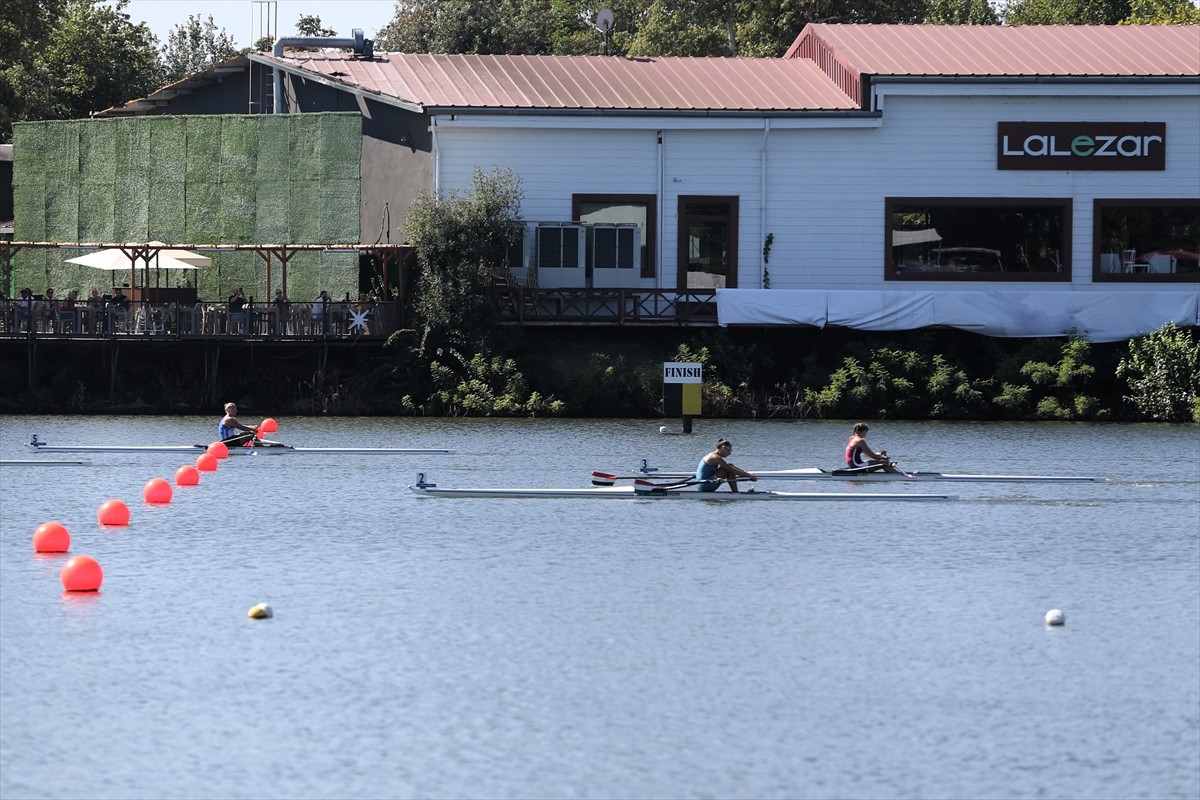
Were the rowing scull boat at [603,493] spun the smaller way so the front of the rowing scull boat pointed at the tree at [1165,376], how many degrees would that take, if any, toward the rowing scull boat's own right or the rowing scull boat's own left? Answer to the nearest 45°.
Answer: approximately 135° to the rowing scull boat's own right

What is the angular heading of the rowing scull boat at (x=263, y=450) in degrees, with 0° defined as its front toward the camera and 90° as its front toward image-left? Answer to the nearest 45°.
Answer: approximately 90°

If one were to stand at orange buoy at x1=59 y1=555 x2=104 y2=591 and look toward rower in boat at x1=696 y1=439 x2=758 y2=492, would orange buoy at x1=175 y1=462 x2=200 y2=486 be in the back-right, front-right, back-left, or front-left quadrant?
front-left

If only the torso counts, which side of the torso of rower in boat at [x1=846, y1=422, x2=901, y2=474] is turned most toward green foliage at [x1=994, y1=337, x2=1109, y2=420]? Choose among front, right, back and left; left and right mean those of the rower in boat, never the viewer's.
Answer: left

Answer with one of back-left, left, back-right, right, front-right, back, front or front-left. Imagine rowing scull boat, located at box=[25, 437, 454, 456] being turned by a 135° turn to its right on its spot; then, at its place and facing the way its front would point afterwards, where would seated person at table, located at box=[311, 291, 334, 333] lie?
front-left

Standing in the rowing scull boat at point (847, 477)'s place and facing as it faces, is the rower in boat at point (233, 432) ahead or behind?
ahead

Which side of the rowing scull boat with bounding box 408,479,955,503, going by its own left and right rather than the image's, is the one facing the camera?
left

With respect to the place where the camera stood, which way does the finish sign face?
facing the viewer

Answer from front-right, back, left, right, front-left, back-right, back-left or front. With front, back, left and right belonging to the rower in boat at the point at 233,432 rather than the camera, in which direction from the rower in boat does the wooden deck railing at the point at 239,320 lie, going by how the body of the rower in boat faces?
left

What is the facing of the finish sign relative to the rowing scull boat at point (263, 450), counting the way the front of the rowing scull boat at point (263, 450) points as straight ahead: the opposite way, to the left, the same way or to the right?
to the left

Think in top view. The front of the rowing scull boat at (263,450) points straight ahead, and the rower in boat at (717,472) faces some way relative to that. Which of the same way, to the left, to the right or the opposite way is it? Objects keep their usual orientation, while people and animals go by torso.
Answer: the opposite way

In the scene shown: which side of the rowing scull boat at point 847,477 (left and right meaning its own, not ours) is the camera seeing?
left

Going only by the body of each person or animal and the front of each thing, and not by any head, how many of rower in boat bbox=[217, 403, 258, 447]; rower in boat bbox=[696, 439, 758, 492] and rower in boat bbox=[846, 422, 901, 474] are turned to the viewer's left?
0

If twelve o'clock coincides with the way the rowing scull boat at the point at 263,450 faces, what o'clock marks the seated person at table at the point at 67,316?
The seated person at table is roughly at 2 o'clock from the rowing scull boat.

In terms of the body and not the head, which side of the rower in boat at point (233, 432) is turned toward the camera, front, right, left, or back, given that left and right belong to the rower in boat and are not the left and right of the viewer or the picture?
right

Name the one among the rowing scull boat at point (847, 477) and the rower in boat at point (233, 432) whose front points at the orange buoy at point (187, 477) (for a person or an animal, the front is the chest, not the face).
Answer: the rowing scull boat

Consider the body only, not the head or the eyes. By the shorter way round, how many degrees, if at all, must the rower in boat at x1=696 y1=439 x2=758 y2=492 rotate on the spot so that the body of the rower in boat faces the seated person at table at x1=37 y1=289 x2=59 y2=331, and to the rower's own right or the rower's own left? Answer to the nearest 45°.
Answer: approximately 135° to the rower's own left

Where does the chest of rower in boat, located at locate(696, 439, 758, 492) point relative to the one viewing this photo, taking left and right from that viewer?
facing to the right of the viewer

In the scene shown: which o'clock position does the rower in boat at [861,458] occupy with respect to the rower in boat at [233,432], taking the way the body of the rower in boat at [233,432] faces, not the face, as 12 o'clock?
the rower in boat at [861,458] is roughly at 1 o'clock from the rower in boat at [233,432].
